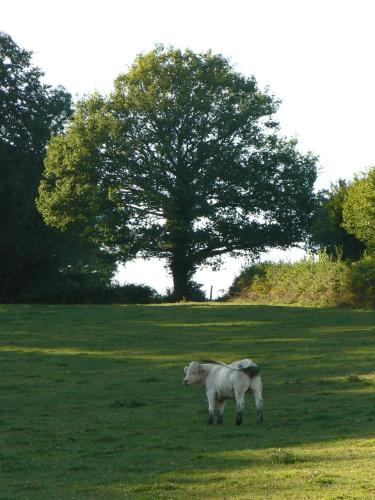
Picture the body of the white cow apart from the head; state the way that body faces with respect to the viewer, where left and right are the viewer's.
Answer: facing away from the viewer and to the left of the viewer
